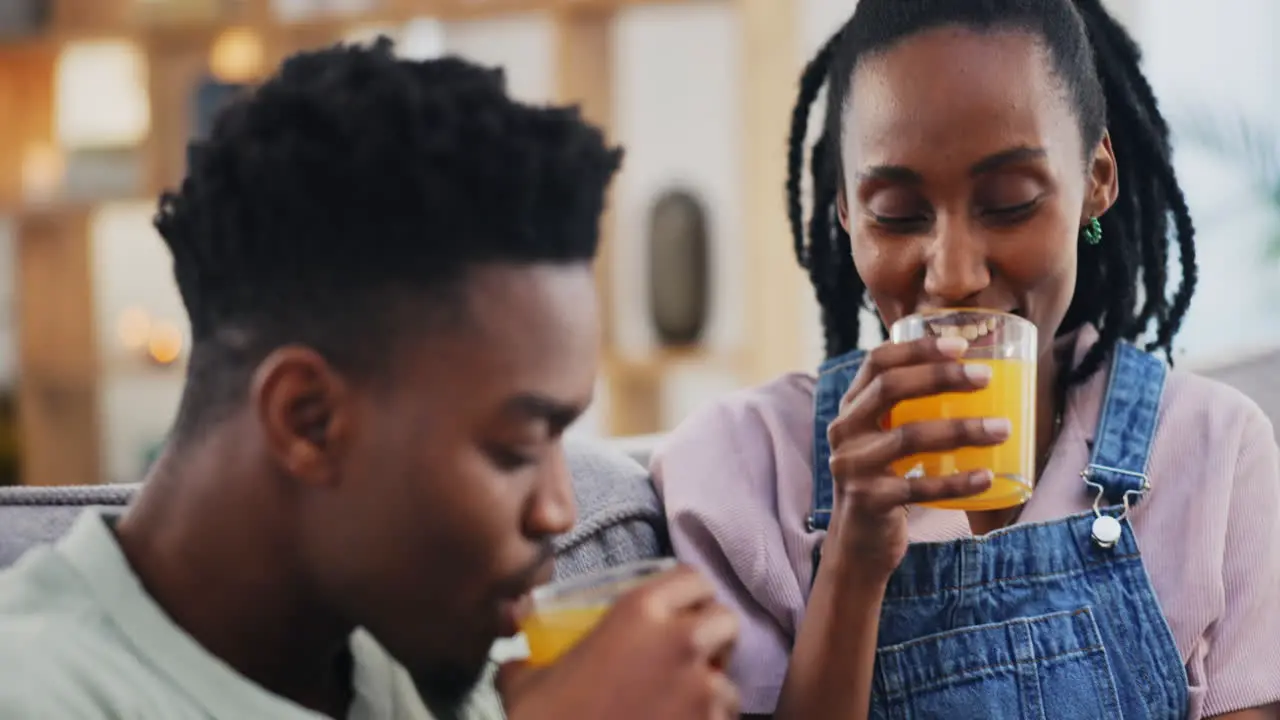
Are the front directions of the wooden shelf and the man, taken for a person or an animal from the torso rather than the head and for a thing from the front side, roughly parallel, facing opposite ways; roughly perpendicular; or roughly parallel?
roughly perpendicular

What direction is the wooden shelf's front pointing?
toward the camera

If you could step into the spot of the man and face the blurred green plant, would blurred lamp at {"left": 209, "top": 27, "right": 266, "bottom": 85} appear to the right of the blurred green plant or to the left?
left

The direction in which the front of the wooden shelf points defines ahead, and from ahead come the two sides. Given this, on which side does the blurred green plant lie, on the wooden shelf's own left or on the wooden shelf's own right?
on the wooden shelf's own left

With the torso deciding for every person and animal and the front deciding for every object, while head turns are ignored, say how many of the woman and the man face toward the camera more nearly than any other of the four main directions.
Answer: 1

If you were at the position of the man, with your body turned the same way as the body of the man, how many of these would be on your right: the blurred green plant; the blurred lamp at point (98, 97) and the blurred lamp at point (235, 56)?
0

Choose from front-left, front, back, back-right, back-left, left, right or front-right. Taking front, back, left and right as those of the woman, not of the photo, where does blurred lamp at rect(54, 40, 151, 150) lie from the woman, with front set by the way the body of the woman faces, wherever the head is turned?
back-right

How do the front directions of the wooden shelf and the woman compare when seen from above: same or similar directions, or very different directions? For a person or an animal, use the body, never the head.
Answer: same or similar directions

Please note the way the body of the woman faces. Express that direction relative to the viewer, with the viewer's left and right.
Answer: facing the viewer

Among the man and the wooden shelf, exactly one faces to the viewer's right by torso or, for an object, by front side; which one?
the man

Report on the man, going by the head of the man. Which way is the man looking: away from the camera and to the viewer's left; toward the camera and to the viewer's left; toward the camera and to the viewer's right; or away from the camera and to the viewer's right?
toward the camera and to the viewer's right

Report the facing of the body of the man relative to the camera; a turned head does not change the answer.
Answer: to the viewer's right

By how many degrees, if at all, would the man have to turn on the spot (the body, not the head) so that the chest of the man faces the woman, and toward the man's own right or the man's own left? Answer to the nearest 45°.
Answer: approximately 45° to the man's own left

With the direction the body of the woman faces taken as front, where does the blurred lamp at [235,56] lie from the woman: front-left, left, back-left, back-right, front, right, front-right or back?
back-right
